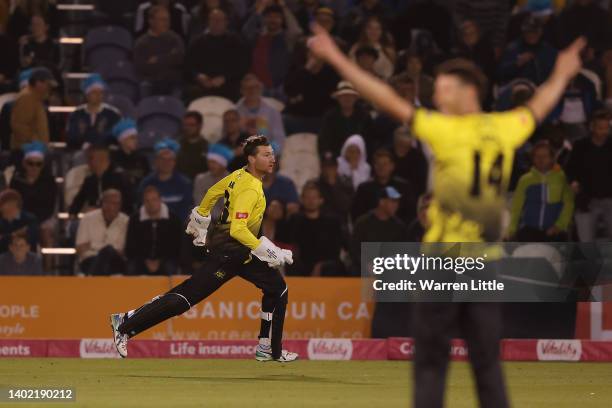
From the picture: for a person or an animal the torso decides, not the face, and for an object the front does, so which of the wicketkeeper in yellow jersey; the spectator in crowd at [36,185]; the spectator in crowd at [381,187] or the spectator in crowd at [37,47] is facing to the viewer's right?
the wicketkeeper in yellow jersey

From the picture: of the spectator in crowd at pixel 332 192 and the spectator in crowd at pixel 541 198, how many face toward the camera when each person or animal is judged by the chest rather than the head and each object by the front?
2

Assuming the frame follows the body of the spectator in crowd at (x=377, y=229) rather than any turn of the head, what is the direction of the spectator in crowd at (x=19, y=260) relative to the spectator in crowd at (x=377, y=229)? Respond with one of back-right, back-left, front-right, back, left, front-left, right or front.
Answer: back-right

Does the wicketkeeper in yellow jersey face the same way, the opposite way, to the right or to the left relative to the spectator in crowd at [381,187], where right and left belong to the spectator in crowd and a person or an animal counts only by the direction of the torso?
to the left

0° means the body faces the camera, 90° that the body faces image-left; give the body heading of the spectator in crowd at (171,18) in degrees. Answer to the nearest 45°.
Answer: approximately 0°

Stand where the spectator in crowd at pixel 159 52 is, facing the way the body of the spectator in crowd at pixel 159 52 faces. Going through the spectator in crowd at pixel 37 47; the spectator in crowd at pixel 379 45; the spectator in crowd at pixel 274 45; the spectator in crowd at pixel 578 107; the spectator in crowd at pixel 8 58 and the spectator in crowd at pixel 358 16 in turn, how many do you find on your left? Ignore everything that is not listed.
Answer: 4

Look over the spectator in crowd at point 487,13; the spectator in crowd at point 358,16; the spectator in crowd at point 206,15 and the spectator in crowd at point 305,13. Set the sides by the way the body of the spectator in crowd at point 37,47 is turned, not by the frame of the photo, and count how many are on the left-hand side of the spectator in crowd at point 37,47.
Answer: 4
